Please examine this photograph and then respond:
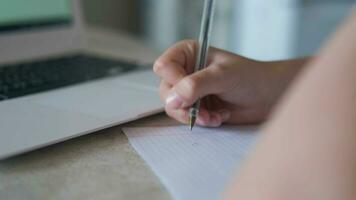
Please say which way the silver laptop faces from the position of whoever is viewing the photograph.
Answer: facing the viewer and to the right of the viewer
